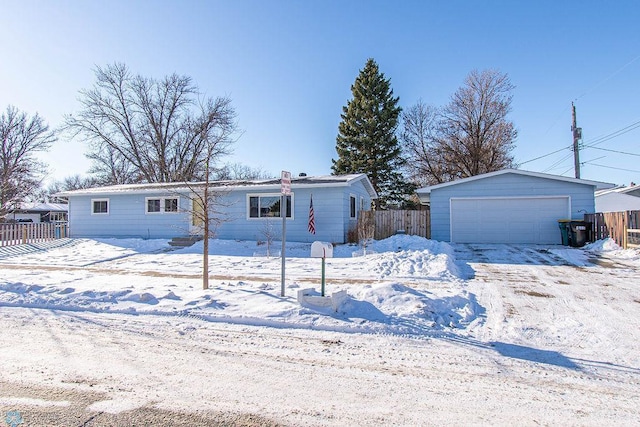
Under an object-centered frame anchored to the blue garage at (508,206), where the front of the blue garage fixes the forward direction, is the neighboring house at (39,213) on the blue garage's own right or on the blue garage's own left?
on the blue garage's own right

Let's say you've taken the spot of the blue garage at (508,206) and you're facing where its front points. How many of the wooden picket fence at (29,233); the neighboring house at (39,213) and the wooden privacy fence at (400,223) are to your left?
0

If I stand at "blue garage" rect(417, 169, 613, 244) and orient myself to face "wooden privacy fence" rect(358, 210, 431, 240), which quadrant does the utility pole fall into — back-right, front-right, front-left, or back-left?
back-right

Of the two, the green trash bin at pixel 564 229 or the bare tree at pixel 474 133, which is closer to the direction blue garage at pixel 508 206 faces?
the green trash bin

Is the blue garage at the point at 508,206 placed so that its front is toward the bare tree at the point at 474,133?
no

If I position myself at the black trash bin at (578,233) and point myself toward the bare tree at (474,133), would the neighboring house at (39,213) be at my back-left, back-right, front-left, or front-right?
front-left

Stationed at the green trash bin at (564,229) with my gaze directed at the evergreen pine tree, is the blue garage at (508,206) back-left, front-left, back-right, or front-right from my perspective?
front-left

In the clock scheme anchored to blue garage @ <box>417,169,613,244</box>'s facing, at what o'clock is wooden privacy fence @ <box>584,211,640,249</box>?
The wooden privacy fence is roughly at 10 o'clock from the blue garage.

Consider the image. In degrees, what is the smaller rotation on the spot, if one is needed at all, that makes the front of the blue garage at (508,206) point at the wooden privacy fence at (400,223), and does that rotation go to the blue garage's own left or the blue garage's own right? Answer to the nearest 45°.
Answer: approximately 90° to the blue garage's own right

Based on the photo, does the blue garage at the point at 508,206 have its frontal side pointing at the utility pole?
no

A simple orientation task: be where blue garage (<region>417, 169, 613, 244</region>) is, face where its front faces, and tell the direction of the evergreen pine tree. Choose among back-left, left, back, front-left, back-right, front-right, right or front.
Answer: back-right

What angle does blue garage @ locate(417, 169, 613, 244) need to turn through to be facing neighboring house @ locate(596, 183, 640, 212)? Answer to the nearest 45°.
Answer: approximately 180°

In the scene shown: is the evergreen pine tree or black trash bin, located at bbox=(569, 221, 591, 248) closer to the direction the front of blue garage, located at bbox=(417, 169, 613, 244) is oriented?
the black trash bin

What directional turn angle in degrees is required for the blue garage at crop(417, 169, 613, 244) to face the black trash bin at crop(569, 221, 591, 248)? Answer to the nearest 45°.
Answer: approximately 90° to its left

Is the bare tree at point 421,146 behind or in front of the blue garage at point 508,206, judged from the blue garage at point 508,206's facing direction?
behind

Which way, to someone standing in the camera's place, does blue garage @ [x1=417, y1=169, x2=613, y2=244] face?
facing the viewer
